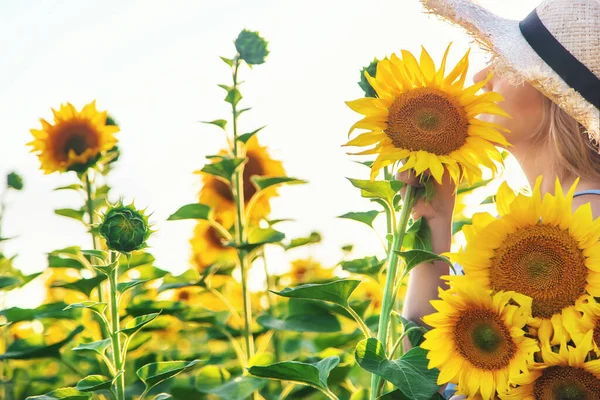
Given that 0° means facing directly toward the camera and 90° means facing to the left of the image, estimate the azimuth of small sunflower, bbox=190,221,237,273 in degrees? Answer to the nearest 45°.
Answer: approximately 315°

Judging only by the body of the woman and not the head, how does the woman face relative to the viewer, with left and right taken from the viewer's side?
facing to the left of the viewer

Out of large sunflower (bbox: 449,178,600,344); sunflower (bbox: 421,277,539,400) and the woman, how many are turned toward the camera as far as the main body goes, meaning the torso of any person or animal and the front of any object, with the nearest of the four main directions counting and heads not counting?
2

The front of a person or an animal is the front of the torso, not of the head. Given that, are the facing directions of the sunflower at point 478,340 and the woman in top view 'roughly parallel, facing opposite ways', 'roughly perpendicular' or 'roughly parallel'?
roughly perpendicular

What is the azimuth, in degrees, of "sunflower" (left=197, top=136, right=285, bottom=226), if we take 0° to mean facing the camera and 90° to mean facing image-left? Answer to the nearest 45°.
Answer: approximately 0°

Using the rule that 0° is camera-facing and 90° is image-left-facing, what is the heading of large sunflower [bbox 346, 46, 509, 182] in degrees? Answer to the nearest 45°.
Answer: approximately 0°

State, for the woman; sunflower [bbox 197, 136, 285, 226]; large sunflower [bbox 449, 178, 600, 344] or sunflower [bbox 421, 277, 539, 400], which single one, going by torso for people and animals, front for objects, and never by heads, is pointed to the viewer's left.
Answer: the woman

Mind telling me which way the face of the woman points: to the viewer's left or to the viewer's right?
to the viewer's left
